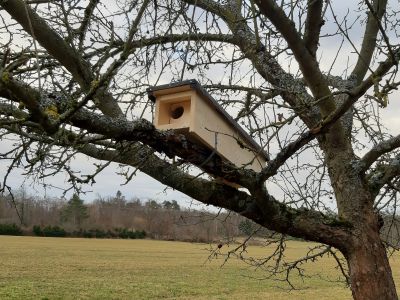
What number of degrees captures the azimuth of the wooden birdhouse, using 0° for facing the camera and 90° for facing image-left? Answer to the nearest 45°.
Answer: approximately 45°
